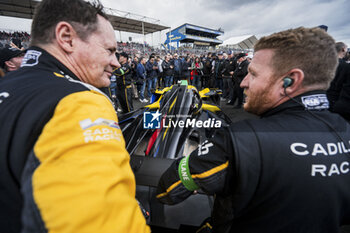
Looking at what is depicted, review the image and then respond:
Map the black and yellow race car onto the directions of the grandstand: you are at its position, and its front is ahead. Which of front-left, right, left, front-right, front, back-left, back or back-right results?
front-right

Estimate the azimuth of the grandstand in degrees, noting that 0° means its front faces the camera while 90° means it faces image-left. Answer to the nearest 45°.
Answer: approximately 315°
